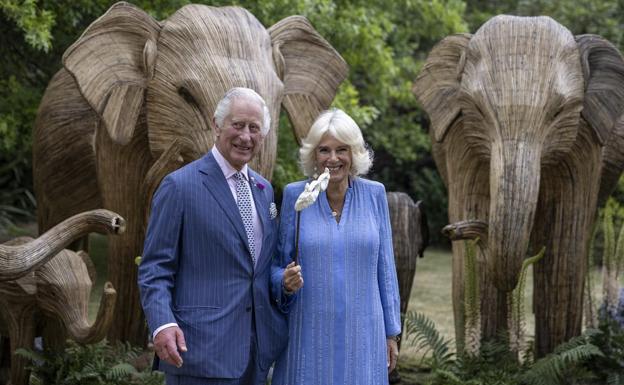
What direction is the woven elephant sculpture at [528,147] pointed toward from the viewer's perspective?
toward the camera

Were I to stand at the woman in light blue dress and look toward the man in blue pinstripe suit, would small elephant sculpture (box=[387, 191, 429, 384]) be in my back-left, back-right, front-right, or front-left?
back-right

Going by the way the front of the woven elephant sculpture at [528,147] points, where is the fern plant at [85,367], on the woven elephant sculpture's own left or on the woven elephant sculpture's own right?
on the woven elephant sculpture's own right

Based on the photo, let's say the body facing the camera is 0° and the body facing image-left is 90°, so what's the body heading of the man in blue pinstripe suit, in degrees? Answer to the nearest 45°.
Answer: approximately 315°

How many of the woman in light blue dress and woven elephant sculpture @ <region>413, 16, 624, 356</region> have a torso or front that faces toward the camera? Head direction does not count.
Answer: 2

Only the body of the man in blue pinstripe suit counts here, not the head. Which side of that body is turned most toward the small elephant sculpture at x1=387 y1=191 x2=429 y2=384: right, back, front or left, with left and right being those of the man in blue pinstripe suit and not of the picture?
left

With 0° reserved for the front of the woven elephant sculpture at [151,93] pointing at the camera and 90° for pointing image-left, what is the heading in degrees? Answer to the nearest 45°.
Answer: approximately 315°

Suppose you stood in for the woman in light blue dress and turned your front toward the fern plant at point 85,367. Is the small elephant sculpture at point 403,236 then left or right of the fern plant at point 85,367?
right

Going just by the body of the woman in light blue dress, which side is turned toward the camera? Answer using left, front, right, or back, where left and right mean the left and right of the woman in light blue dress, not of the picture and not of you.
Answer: front
